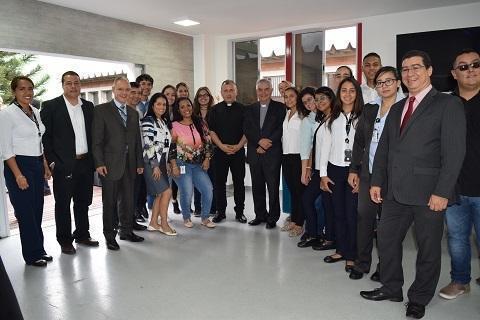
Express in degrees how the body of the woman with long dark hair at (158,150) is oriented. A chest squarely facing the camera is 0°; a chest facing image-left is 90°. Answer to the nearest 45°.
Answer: approximately 315°

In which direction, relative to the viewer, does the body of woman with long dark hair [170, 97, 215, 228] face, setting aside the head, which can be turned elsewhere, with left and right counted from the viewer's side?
facing the viewer

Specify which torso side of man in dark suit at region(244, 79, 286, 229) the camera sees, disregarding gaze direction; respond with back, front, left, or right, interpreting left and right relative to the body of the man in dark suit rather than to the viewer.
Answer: front

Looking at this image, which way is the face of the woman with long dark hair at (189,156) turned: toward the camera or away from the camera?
toward the camera

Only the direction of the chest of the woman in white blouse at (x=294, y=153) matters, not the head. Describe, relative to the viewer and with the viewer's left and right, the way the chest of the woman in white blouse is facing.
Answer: facing the viewer and to the left of the viewer

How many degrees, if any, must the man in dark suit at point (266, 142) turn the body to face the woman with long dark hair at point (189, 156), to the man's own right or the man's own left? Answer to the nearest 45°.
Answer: approximately 90° to the man's own right

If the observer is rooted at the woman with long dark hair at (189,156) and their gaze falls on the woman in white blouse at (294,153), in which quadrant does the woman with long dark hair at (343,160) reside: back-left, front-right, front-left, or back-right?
front-right

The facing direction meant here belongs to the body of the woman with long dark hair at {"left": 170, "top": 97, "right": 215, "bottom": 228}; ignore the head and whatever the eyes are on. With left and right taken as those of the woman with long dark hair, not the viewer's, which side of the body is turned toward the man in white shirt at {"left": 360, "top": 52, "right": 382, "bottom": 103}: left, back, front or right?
left

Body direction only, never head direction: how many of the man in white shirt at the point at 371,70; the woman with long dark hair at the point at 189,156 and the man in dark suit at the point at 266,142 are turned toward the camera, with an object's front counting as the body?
3

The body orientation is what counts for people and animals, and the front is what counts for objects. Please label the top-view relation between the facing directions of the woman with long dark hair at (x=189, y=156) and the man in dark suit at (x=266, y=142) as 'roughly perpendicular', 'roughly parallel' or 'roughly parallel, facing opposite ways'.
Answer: roughly parallel
